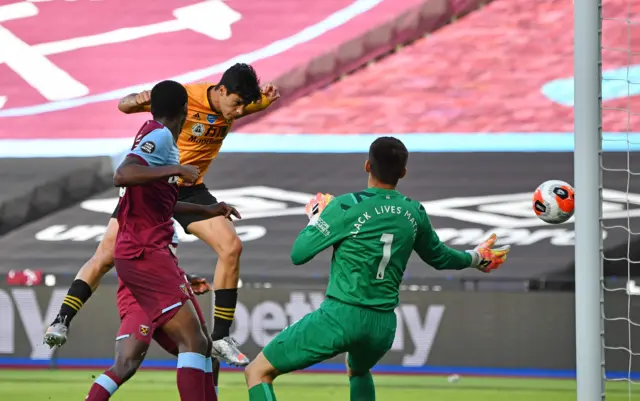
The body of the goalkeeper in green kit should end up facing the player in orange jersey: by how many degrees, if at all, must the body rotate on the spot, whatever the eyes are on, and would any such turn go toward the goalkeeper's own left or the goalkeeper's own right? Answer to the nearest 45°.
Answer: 0° — they already face them

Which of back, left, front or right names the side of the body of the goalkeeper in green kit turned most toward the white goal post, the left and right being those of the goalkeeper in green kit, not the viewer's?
right

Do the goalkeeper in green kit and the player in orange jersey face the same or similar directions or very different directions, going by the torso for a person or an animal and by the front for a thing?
very different directions

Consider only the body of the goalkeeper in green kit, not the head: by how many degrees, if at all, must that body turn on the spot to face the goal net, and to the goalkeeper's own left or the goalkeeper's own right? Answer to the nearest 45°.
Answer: approximately 90° to the goalkeeper's own right

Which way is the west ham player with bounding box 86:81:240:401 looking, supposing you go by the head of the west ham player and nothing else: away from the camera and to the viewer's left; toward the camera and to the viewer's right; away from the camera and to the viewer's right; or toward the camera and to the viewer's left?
away from the camera and to the viewer's right

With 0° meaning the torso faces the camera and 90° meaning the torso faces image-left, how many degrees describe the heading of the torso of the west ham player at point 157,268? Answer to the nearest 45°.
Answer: approximately 270°

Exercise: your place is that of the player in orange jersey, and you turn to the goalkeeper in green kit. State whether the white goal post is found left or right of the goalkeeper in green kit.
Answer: left

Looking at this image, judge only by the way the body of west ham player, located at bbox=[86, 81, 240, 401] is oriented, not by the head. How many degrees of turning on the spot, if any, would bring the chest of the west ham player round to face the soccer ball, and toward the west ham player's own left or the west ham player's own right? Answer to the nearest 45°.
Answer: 0° — they already face it

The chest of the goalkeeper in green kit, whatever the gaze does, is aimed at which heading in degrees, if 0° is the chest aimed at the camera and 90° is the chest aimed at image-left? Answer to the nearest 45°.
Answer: approximately 135°

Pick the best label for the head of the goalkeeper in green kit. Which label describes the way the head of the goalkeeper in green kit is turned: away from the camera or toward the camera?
away from the camera
